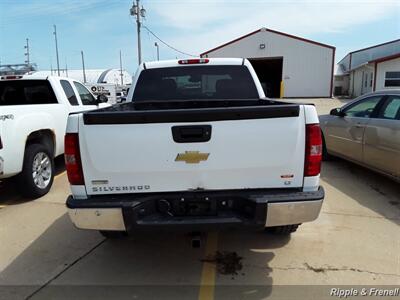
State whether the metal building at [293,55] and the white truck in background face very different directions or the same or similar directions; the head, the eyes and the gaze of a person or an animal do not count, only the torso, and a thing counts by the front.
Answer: very different directions

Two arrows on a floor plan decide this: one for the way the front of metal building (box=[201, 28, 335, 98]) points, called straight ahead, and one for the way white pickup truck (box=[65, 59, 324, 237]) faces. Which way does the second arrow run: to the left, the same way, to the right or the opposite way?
the opposite way

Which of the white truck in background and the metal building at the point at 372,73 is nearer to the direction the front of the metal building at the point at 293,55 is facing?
the white truck in background

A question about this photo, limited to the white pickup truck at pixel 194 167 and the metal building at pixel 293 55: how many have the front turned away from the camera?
1

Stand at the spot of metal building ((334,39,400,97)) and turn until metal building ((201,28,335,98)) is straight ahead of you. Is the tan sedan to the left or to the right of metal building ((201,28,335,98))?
left

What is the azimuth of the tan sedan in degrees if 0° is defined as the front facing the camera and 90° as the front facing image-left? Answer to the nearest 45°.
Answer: approximately 135°

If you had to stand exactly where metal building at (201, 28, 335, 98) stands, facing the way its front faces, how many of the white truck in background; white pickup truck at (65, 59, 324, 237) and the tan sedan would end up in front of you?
3

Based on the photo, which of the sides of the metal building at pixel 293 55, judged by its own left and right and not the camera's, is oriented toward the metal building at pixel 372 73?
left

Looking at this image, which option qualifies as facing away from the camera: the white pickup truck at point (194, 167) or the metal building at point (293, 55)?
the white pickup truck

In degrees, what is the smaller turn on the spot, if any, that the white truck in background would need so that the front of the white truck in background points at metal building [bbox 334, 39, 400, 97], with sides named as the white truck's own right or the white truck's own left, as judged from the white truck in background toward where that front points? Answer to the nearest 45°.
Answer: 0° — it already faces it

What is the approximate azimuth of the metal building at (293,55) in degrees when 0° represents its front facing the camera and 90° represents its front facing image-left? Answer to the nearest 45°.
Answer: approximately 0°

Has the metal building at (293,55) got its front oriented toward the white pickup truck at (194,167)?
yes

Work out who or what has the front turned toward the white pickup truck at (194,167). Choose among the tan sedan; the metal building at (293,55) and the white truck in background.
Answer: the metal building

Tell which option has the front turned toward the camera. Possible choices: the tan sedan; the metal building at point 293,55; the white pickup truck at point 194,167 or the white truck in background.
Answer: the metal building

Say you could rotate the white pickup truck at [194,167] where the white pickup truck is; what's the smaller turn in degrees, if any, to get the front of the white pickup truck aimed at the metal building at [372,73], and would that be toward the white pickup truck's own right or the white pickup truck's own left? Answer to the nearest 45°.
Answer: approximately 45° to the white pickup truck's own right

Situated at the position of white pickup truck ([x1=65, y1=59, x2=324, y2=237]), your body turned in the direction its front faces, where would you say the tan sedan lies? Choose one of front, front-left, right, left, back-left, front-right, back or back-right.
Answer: front-right

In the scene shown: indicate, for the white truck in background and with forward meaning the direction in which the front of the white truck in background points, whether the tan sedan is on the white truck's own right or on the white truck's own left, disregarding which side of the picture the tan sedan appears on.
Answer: on the white truck's own right

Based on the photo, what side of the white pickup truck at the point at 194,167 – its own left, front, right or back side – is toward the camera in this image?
back

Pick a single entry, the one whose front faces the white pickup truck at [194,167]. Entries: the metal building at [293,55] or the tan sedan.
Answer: the metal building
